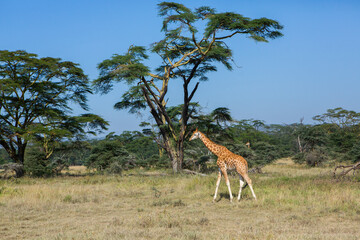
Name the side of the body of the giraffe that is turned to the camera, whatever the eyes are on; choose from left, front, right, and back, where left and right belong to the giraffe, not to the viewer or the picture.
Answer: left

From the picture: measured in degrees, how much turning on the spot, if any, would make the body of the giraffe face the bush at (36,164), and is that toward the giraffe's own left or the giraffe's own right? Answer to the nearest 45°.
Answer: approximately 45° to the giraffe's own right

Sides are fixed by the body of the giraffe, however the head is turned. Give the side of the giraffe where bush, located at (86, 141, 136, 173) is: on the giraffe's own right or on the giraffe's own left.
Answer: on the giraffe's own right
